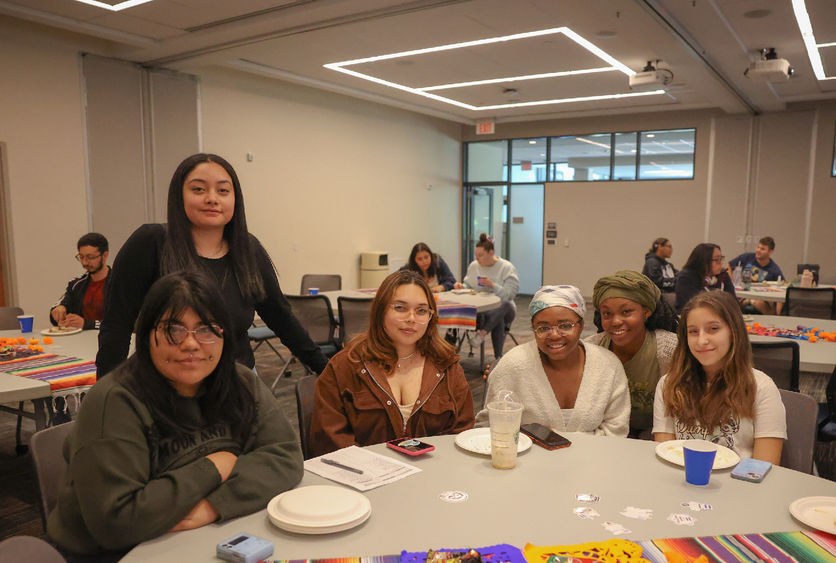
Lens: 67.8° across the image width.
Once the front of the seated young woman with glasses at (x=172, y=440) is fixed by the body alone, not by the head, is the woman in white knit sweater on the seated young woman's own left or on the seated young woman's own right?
on the seated young woman's own left

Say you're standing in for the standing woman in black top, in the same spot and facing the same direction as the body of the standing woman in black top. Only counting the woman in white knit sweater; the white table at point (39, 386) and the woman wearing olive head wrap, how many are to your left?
2

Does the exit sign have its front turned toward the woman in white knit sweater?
yes

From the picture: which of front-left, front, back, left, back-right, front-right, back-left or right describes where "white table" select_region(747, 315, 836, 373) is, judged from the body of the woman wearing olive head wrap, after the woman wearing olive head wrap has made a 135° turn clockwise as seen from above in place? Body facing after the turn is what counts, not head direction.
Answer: front-right

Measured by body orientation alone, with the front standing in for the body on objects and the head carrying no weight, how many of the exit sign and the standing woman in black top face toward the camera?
2

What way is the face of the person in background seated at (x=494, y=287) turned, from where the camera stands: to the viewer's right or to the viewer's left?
to the viewer's left

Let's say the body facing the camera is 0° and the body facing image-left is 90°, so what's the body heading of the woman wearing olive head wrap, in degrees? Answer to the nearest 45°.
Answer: approximately 45°

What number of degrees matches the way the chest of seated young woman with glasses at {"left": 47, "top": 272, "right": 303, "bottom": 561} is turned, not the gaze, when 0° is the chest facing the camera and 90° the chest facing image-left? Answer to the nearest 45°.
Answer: approximately 315°

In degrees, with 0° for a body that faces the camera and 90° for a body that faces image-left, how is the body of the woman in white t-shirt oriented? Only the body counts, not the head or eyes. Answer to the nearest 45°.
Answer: approximately 45°

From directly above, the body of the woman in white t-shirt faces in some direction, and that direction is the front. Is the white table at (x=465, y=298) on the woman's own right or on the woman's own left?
on the woman's own right
